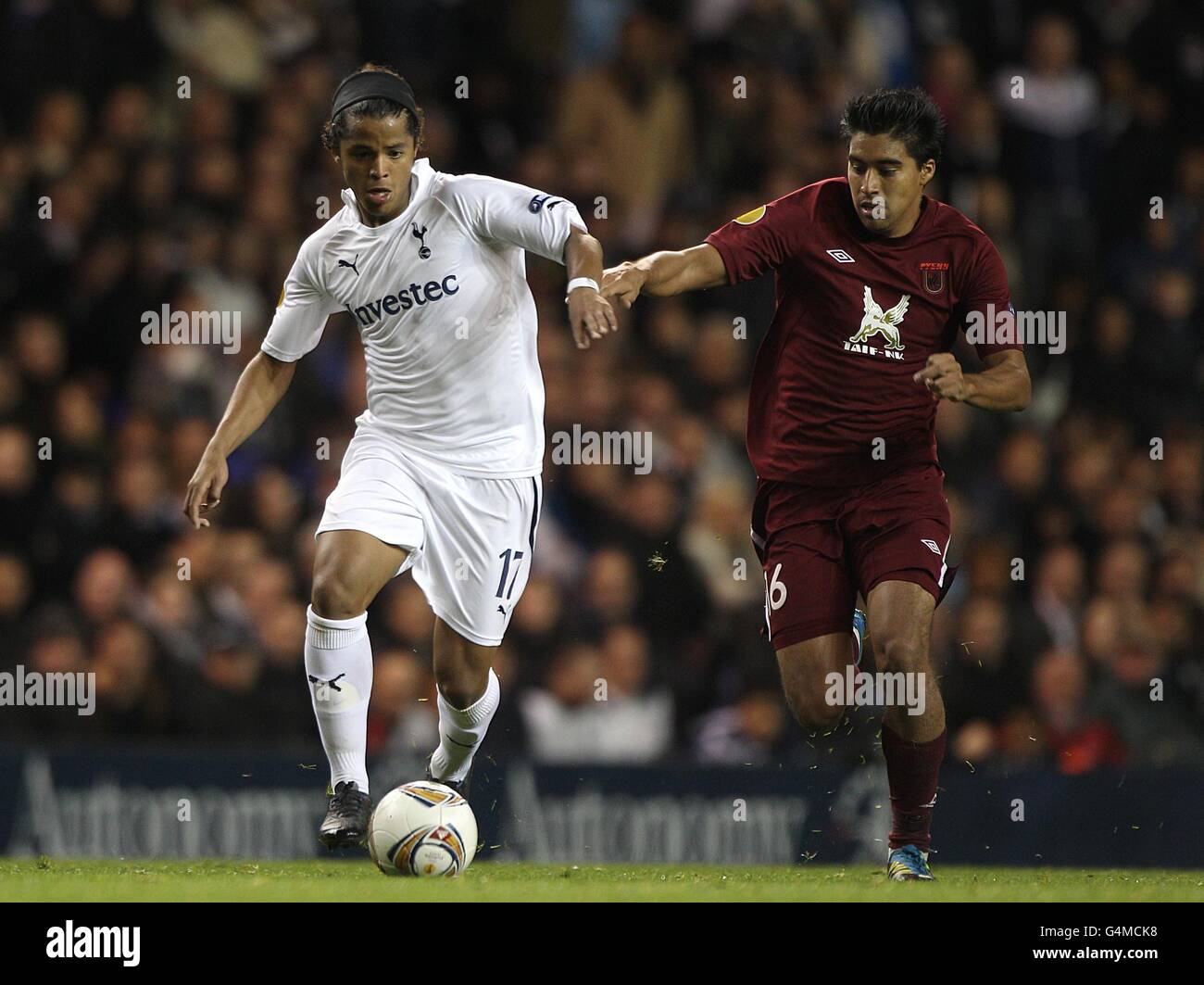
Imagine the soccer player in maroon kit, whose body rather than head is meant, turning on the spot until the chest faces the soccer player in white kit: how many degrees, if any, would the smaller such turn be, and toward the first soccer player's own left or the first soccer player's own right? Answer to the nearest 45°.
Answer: approximately 90° to the first soccer player's own right

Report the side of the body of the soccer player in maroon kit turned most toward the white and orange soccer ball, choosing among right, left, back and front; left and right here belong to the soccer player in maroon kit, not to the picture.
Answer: right

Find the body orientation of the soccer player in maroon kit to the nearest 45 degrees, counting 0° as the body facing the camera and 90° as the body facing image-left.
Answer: approximately 0°
